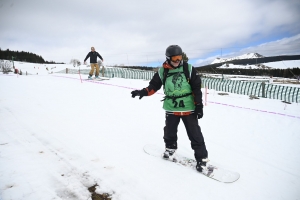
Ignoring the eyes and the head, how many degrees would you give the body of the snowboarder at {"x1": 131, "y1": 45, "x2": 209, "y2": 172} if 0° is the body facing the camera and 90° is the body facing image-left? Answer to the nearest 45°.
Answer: approximately 0°
